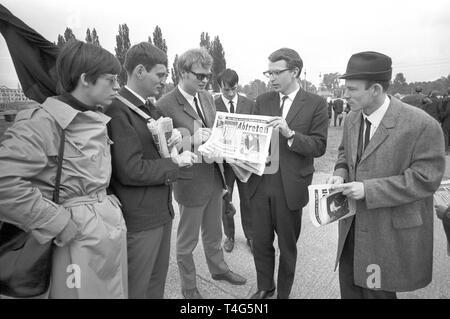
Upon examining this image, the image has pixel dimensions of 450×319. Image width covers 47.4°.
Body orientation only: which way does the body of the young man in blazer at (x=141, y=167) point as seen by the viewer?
to the viewer's right

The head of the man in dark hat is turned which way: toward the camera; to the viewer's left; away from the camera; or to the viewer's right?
to the viewer's left

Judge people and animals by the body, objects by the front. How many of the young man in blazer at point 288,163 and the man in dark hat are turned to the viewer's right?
0

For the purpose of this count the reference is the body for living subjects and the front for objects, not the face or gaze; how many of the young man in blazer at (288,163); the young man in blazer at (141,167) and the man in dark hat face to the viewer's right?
1

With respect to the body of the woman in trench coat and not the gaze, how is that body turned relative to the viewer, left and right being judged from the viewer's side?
facing the viewer and to the right of the viewer

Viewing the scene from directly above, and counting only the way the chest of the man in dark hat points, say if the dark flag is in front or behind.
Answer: in front

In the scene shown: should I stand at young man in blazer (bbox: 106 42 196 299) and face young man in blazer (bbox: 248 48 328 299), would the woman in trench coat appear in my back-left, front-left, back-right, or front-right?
back-right

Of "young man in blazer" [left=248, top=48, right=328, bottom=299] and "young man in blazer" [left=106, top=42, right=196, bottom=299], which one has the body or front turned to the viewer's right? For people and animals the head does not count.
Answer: "young man in blazer" [left=106, top=42, right=196, bottom=299]

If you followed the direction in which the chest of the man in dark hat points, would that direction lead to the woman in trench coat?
yes

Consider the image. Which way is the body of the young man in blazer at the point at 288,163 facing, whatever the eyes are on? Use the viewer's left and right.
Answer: facing the viewer and to the left of the viewer

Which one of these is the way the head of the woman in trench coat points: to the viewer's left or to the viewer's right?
to the viewer's right
